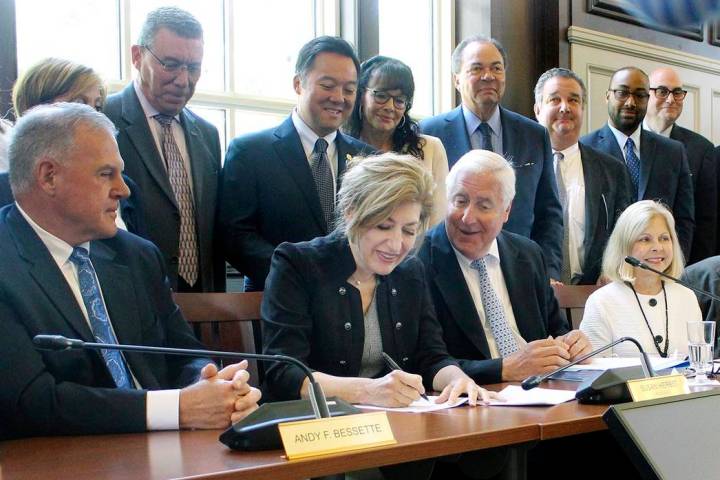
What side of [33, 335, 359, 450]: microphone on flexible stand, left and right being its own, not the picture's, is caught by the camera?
left

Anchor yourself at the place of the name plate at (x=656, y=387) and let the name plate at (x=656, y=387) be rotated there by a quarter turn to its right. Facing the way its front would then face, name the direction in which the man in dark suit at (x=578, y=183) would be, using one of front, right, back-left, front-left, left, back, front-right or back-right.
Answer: right

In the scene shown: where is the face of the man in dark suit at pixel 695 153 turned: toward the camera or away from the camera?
toward the camera

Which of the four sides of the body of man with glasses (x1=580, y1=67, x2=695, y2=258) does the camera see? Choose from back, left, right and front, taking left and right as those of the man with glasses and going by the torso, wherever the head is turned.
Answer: front

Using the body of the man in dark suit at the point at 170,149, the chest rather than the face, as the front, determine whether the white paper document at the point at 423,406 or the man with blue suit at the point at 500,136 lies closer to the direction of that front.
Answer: the white paper document

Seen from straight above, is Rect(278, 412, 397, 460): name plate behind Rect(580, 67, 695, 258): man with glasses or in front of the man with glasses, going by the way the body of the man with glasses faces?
in front

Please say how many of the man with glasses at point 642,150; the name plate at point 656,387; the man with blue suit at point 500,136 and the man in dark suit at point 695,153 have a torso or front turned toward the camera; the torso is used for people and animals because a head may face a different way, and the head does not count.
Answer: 4

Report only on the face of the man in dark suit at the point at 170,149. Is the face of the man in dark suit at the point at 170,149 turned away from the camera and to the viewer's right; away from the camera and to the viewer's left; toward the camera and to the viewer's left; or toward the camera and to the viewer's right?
toward the camera and to the viewer's right

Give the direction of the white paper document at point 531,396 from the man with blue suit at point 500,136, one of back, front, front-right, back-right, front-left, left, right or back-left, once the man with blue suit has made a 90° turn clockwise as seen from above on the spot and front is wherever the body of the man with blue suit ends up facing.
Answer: left

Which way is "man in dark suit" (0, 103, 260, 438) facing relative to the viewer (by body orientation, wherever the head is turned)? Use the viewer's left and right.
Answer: facing the viewer and to the right of the viewer

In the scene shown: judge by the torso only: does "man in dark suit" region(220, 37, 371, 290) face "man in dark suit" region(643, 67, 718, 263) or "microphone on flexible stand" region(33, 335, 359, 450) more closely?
the microphone on flexible stand

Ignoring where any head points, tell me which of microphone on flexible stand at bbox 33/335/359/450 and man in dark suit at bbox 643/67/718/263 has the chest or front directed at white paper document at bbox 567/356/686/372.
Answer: the man in dark suit

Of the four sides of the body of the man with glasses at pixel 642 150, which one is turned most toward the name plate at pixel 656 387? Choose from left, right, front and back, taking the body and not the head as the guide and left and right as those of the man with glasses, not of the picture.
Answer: front

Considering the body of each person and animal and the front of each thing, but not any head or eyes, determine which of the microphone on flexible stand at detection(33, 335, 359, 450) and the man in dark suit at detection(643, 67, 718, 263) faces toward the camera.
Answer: the man in dark suit

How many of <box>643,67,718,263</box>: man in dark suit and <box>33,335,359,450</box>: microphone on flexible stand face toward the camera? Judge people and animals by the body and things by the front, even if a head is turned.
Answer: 1

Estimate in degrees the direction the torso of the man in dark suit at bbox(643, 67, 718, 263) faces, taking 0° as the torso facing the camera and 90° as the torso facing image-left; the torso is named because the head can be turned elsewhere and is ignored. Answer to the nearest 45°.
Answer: approximately 0°

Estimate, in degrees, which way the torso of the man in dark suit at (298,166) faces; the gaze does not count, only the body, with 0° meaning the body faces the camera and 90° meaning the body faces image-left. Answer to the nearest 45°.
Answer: approximately 315°

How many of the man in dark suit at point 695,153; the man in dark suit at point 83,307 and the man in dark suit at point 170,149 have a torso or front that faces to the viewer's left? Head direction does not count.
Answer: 0

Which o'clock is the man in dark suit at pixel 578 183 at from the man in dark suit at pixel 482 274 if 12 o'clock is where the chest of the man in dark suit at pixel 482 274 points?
the man in dark suit at pixel 578 183 is roughly at 8 o'clock from the man in dark suit at pixel 482 274.
